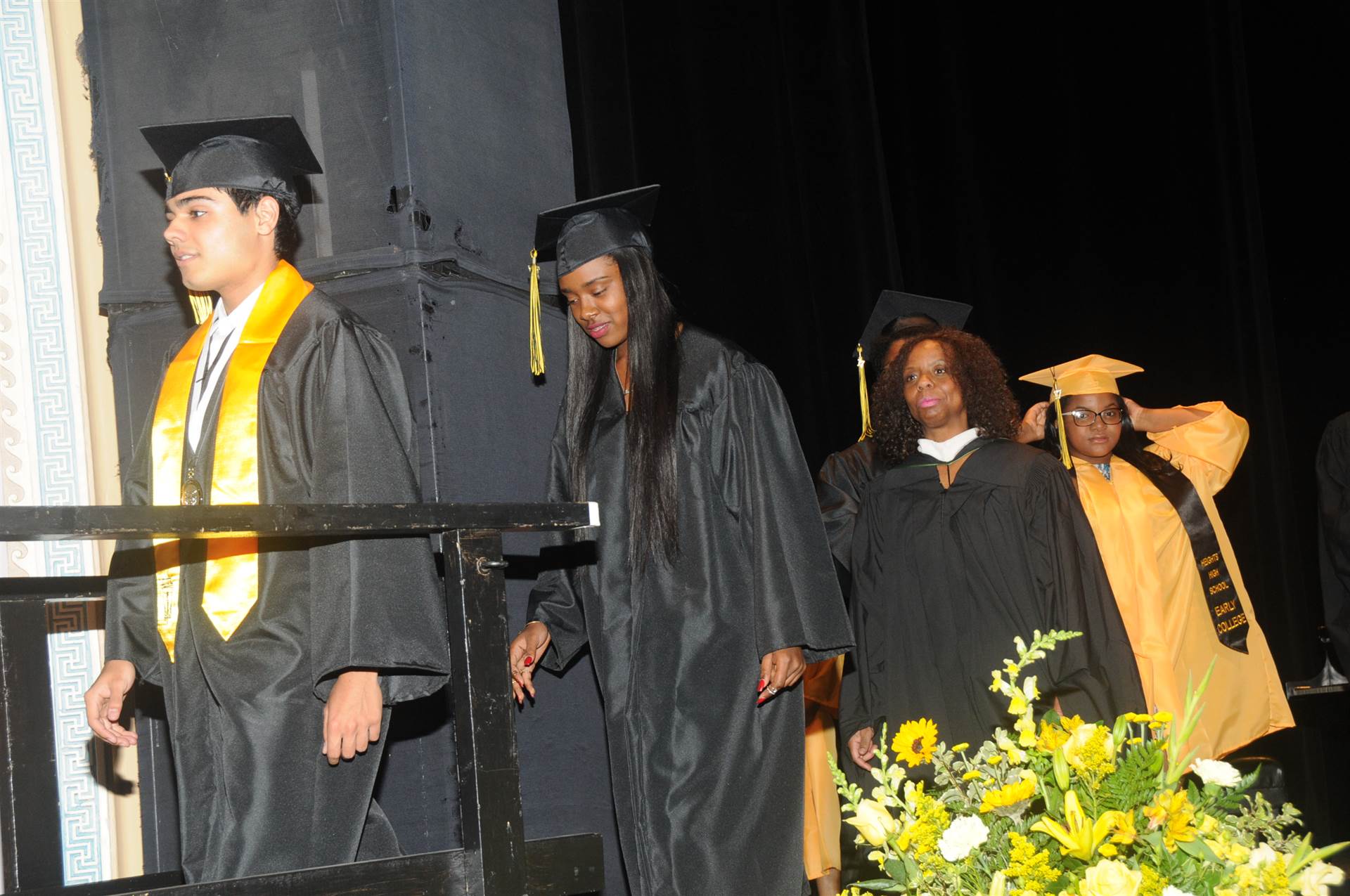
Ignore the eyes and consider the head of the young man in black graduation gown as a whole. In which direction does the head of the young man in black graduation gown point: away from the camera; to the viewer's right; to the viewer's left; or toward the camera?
to the viewer's left

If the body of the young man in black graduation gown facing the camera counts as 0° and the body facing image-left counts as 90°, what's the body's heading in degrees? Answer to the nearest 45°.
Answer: approximately 45°

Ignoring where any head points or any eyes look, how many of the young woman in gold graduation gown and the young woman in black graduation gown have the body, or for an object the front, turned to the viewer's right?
0

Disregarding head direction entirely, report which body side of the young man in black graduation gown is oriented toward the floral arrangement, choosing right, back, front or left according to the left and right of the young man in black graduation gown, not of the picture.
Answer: left

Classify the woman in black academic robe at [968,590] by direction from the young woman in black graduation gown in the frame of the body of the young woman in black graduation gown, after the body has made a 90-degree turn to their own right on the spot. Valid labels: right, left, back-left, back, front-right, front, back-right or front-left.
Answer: right

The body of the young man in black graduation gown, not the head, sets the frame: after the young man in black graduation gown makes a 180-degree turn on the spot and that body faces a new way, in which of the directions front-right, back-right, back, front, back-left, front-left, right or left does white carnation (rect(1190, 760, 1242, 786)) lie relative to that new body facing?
right

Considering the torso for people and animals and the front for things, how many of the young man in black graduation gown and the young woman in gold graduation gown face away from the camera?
0

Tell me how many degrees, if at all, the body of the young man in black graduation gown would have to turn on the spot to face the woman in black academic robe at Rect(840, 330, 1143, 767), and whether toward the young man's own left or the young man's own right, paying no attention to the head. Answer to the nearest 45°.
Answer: approximately 180°

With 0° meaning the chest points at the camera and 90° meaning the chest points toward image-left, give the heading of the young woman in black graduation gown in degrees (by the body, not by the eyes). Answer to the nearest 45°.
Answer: approximately 45°

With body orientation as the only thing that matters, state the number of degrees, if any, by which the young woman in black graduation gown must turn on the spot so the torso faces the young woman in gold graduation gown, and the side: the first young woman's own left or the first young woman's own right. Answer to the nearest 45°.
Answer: approximately 180°

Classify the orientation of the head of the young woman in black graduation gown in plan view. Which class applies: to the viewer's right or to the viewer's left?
to the viewer's left

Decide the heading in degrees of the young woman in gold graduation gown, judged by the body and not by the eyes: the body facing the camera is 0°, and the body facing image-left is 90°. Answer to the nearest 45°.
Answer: approximately 45°
